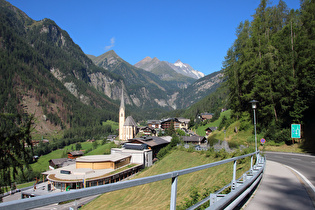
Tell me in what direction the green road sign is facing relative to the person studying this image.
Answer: facing the viewer

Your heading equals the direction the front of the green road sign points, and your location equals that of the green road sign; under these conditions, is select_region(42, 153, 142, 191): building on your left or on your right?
on your right
